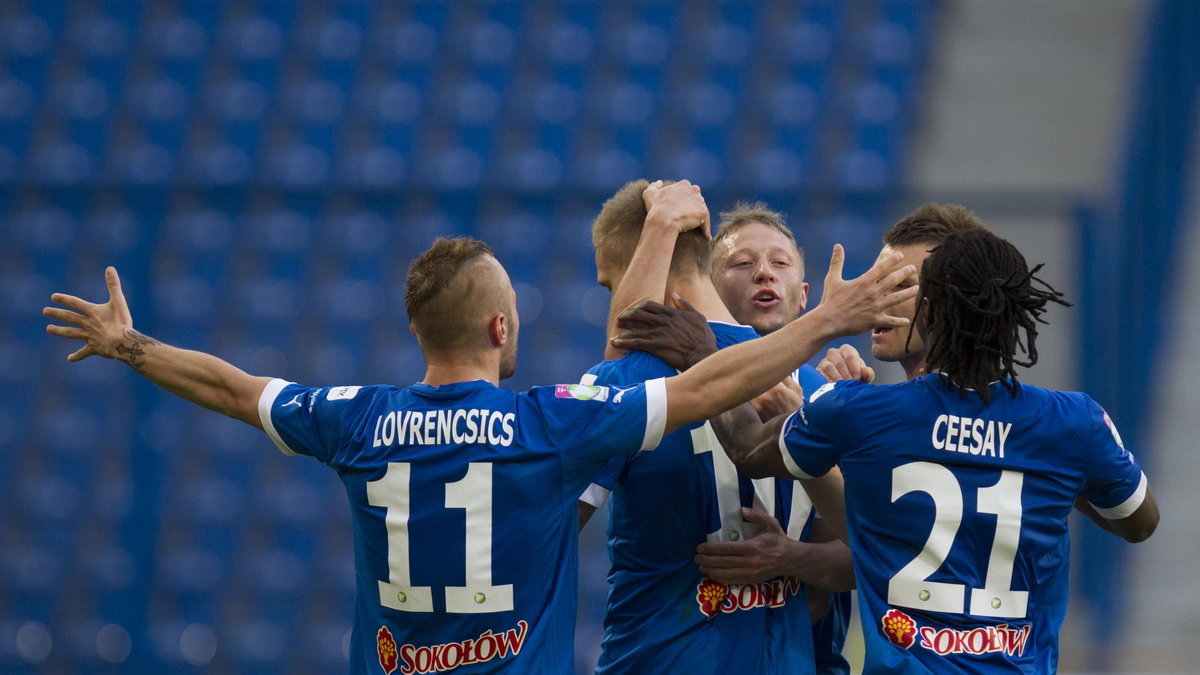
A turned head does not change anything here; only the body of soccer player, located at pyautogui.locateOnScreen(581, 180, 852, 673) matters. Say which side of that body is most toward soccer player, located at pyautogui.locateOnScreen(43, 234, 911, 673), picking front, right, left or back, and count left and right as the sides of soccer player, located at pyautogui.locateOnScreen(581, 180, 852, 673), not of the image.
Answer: left

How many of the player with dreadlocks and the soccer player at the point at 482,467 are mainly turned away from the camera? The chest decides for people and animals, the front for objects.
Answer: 2

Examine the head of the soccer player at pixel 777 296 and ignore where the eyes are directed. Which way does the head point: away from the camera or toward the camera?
toward the camera

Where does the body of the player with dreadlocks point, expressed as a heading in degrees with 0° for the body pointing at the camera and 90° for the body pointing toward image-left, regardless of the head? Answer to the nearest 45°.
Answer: approximately 180°

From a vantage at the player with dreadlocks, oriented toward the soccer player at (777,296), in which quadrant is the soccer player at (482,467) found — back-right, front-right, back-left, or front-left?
front-left

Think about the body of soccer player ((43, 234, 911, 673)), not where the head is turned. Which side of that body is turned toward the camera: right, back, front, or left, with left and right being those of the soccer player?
back

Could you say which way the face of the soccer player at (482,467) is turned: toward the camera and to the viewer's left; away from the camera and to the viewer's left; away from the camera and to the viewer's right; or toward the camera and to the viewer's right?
away from the camera and to the viewer's right

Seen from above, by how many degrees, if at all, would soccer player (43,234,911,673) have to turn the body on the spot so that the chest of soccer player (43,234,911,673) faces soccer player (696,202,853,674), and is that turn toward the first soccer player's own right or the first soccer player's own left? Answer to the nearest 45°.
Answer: approximately 45° to the first soccer player's own right

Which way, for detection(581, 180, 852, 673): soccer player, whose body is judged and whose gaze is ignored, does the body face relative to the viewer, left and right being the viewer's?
facing away from the viewer and to the left of the viewer

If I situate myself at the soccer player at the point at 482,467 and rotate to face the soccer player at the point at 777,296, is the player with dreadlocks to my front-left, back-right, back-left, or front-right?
front-right

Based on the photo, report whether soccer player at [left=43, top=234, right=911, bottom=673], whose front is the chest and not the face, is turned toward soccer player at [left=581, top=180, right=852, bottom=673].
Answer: no

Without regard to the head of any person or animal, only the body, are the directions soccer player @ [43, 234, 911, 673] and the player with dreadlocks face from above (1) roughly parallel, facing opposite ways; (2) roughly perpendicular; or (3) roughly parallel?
roughly parallel

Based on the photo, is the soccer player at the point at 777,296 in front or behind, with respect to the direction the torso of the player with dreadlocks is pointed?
in front
